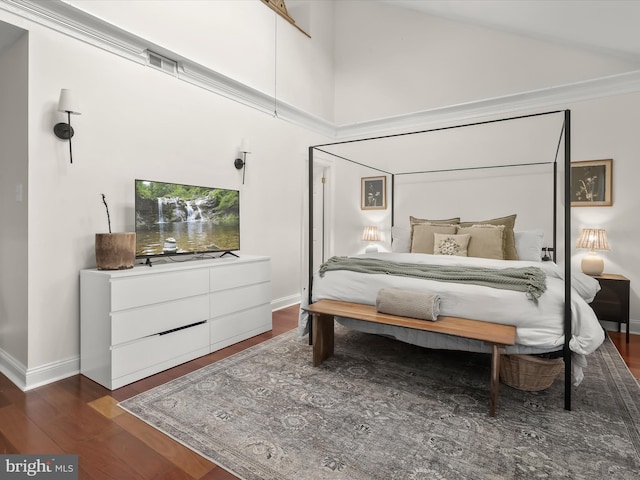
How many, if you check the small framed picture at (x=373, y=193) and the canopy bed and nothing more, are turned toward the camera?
2

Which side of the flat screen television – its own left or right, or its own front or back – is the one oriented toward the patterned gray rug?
front

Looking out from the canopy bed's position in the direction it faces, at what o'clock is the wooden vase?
The wooden vase is roughly at 2 o'clock from the canopy bed.

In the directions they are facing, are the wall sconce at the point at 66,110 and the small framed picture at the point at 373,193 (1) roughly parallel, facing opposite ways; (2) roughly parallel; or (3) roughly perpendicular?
roughly perpendicular

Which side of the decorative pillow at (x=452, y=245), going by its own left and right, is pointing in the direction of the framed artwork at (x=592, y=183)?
left

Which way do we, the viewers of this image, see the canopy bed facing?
facing the viewer

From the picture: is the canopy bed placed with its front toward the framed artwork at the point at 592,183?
no

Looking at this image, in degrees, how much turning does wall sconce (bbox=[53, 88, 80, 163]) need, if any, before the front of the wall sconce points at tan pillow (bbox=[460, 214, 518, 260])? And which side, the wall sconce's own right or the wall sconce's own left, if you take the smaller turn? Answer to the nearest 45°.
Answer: approximately 45° to the wall sconce's own left

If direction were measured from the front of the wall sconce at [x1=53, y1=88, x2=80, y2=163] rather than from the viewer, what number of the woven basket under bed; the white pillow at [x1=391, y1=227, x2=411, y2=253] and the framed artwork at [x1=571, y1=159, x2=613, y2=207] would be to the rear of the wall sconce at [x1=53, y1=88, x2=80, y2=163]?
0

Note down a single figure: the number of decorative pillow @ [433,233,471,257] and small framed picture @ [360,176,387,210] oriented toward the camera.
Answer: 2

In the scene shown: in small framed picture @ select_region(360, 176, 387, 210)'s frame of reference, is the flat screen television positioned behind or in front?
in front

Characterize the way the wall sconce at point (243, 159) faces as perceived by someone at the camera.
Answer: facing the viewer and to the right of the viewer

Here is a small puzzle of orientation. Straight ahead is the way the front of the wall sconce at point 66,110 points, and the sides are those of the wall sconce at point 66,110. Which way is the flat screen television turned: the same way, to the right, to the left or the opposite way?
the same way

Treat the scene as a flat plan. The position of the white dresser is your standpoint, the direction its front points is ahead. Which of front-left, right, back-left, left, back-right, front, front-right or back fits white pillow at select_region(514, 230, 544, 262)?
front-left

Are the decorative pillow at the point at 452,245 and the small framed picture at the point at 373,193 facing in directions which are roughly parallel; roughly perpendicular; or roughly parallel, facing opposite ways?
roughly parallel

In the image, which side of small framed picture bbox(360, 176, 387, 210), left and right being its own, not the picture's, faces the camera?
front

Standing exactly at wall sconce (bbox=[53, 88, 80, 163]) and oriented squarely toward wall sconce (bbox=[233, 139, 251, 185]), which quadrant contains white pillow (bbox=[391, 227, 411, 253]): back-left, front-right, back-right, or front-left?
front-right

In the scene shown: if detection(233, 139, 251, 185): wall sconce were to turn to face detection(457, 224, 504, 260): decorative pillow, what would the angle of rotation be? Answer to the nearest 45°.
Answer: approximately 45° to its left

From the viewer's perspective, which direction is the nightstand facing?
toward the camera
